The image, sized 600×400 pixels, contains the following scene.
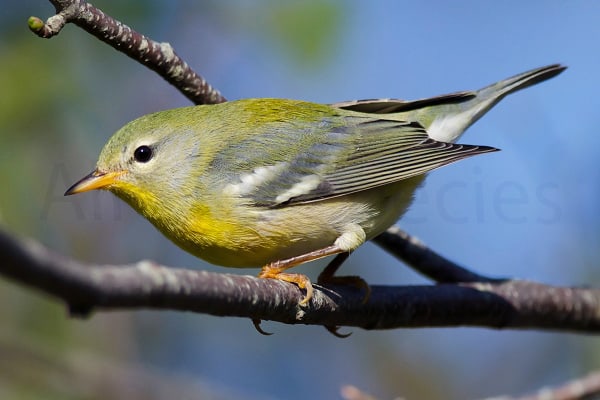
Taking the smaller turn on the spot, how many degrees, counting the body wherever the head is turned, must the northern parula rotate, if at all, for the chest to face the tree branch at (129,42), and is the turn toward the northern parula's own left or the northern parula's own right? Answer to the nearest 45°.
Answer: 0° — it already faces it

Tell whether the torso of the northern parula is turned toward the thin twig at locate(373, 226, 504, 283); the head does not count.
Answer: no

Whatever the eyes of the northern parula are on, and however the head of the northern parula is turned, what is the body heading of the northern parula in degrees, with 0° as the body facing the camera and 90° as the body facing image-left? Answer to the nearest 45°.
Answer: approximately 90°
